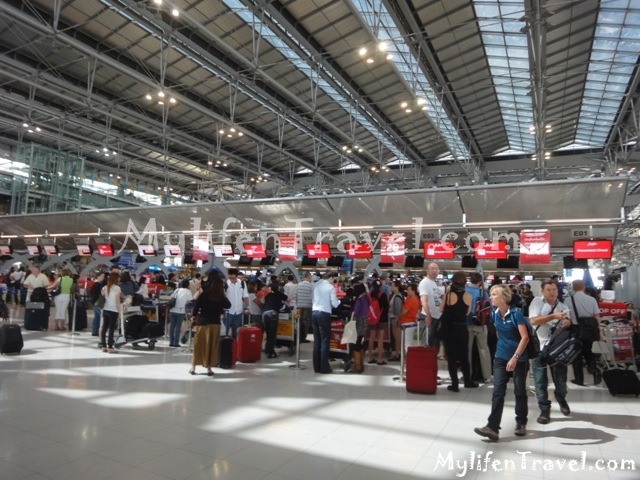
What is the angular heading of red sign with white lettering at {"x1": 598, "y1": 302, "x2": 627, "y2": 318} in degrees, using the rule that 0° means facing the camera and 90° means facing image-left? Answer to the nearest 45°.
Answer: approximately 0°

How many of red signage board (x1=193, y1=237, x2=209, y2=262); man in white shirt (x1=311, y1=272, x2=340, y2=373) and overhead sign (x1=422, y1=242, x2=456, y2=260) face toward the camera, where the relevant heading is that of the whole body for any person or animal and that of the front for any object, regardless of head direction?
2

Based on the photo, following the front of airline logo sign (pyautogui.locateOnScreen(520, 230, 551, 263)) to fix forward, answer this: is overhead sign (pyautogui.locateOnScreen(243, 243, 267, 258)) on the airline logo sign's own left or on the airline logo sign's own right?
on the airline logo sign's own right

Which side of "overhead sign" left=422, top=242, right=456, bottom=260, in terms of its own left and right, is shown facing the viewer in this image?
front

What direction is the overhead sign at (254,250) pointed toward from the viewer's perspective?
toward the camera

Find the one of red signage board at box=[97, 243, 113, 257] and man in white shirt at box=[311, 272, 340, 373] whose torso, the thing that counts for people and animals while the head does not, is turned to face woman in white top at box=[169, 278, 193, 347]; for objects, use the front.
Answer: the red signage board

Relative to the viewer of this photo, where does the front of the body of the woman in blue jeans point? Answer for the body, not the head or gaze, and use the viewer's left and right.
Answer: facing the viewer and to the left of the viewer

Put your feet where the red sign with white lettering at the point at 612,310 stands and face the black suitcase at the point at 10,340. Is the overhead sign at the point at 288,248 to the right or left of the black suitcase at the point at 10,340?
right

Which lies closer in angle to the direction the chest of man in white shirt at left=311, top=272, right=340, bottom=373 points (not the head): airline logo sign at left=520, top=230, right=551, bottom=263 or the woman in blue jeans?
the airline logo sign

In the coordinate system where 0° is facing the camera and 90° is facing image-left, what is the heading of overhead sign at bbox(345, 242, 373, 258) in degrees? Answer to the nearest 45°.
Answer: approximately 0°

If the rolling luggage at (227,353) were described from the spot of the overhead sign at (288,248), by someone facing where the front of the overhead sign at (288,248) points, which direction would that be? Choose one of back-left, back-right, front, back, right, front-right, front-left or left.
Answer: front

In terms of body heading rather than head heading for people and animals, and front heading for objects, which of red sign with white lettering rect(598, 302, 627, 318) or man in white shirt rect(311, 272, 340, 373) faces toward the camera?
the red sign with white lettering

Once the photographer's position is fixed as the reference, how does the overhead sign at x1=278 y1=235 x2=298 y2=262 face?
facing the viewer

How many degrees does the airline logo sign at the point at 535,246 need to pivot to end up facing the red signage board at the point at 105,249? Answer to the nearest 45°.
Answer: approximately 90° to its right
